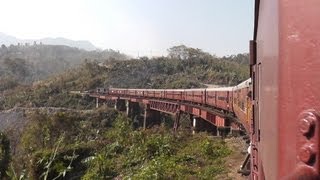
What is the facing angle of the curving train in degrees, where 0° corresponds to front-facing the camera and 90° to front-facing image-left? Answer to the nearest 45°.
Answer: approximately 135°
